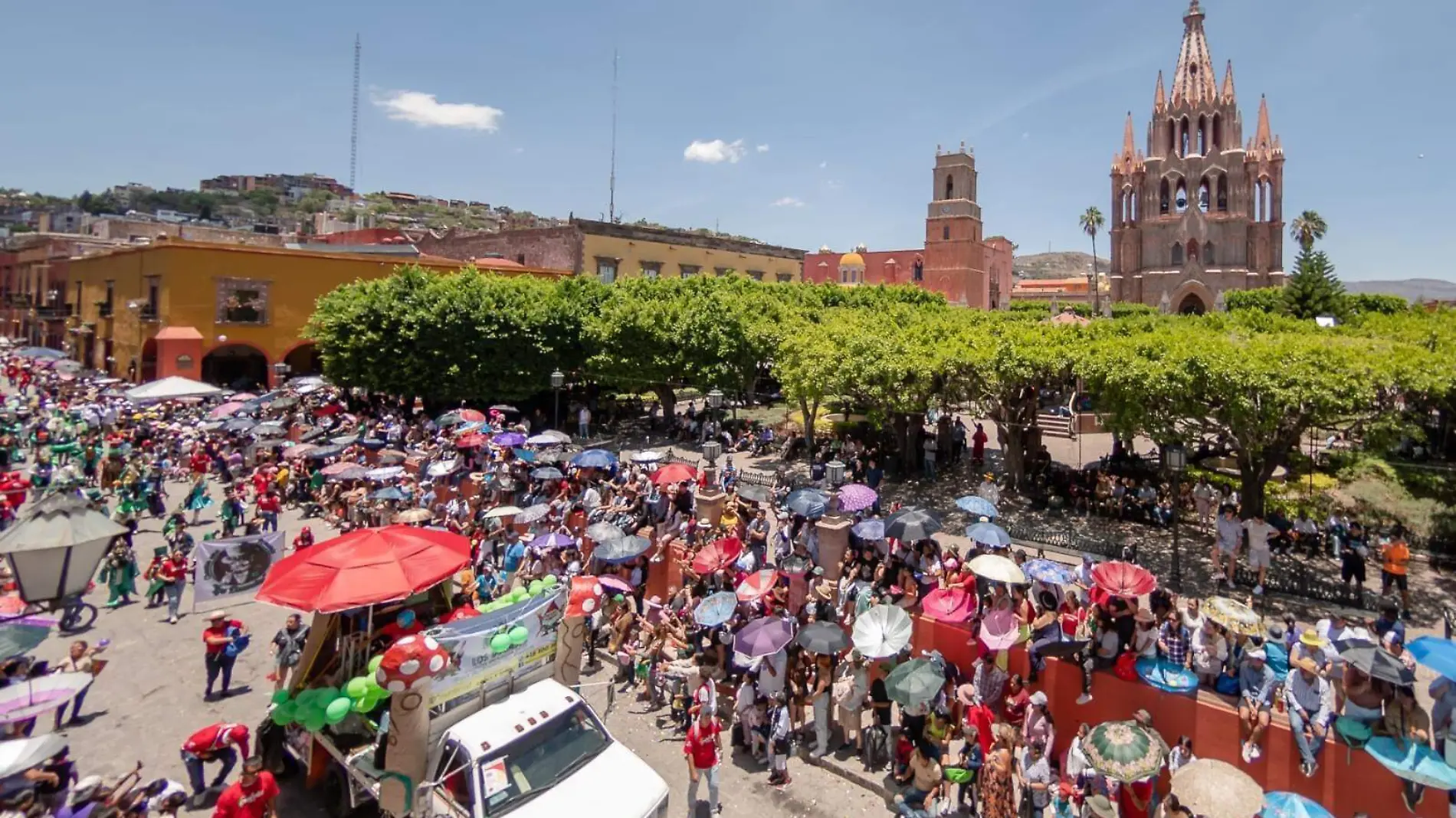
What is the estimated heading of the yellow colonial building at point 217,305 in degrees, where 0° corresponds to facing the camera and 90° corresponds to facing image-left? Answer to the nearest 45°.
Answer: approximately 315°

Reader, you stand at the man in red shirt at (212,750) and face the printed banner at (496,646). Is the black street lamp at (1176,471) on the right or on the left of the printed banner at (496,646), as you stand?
left

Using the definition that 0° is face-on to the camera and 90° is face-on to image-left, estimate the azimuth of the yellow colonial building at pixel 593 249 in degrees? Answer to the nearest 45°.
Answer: approximately 315°

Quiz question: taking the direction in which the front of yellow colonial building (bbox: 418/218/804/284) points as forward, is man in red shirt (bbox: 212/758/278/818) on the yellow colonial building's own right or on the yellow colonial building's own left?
on the yellow colonial building's own right
